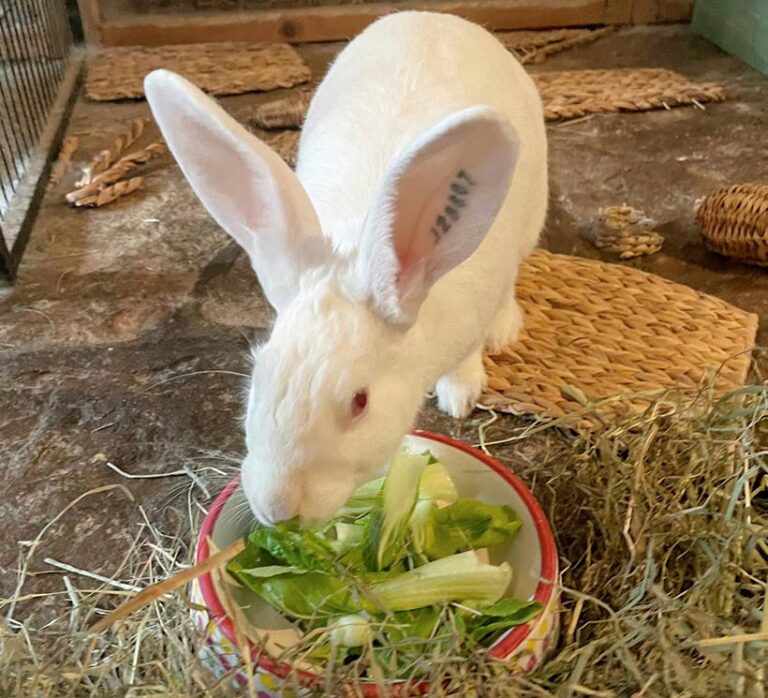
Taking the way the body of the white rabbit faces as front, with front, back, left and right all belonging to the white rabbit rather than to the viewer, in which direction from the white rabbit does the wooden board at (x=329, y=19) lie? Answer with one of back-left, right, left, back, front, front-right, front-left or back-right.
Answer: back-right

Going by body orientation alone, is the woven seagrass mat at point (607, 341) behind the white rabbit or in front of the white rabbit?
behind

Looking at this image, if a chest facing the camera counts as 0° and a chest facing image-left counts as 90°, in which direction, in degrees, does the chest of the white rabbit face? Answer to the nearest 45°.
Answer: approximately 45°

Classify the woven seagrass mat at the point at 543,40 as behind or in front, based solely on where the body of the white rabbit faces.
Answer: behind

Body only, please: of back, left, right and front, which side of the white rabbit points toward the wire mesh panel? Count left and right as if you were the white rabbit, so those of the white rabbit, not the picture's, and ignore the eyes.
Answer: right

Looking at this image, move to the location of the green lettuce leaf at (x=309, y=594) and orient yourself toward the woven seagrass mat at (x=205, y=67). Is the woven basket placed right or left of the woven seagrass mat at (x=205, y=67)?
right
